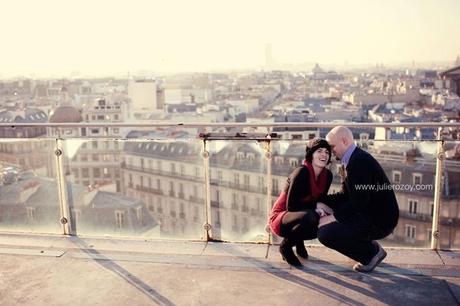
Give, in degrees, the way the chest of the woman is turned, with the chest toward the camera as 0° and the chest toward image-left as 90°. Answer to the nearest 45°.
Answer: approximately 315°

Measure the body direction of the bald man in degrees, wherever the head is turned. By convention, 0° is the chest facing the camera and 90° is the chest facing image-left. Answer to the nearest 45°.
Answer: approximately 90°

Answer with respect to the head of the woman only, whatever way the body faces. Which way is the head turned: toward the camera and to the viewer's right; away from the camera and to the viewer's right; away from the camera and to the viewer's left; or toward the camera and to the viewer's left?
toward the camera and to the viewer's right

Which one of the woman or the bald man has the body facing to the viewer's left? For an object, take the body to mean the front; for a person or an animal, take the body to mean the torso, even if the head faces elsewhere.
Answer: the bald man

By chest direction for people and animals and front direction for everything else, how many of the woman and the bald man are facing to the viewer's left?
1
